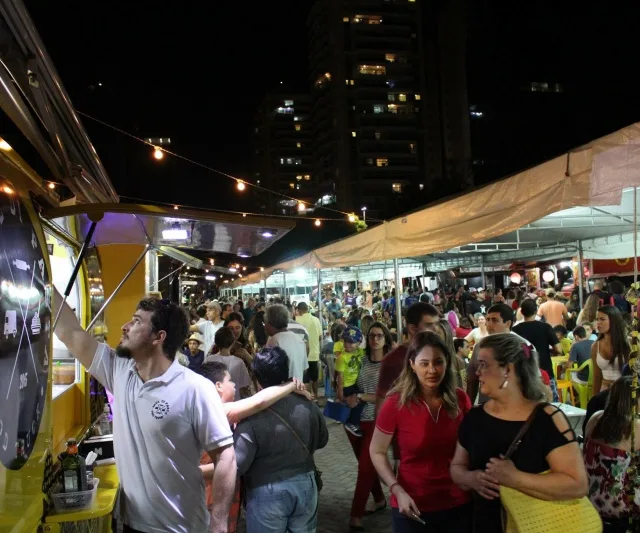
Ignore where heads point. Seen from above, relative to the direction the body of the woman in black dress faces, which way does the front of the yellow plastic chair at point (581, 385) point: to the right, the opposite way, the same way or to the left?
the same way

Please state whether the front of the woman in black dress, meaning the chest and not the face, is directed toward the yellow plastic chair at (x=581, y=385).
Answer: no

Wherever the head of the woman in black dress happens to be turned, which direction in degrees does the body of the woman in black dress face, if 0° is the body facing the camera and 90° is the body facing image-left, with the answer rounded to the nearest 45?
approximately 45°

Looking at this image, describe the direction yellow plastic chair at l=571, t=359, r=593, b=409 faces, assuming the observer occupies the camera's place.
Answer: facing the viewer and to the left of the viewer

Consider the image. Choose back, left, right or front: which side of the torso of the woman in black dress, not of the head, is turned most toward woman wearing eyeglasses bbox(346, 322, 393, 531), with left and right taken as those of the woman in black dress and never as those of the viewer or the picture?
right

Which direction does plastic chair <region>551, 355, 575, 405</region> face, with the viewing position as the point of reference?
facing the viewer and to the right of the viewer

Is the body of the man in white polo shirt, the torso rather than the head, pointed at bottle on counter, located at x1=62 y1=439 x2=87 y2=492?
no

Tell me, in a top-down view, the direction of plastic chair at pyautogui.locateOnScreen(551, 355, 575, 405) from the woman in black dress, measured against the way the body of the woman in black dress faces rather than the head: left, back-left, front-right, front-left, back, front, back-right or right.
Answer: back-right

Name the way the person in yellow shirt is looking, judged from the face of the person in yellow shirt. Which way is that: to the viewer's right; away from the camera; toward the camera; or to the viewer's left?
toward the camera

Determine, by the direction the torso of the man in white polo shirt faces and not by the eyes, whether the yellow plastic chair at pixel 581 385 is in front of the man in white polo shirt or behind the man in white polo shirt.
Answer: behind

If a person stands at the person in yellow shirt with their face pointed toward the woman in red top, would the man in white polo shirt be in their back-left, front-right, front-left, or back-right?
front-right

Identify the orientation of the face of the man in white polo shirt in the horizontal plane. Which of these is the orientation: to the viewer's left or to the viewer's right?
to the viewer's left

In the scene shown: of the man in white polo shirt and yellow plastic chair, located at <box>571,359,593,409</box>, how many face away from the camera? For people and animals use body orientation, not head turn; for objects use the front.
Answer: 0
